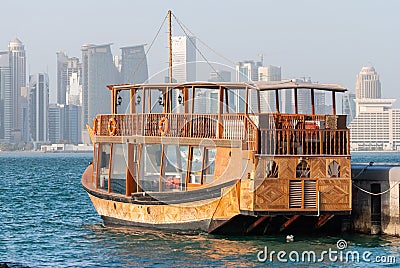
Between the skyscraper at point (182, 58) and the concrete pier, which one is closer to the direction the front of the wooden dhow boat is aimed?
the skyscraper

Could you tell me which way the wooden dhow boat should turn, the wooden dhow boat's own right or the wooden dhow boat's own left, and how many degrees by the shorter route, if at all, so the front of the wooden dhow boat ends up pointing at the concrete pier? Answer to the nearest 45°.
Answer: approximately 135° to the wooden dhow boat's own right

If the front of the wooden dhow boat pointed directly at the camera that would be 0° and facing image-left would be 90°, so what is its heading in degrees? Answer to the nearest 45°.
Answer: approximately 135°

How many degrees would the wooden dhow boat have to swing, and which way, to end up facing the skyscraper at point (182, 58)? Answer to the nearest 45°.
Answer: approximately 45° to its right
